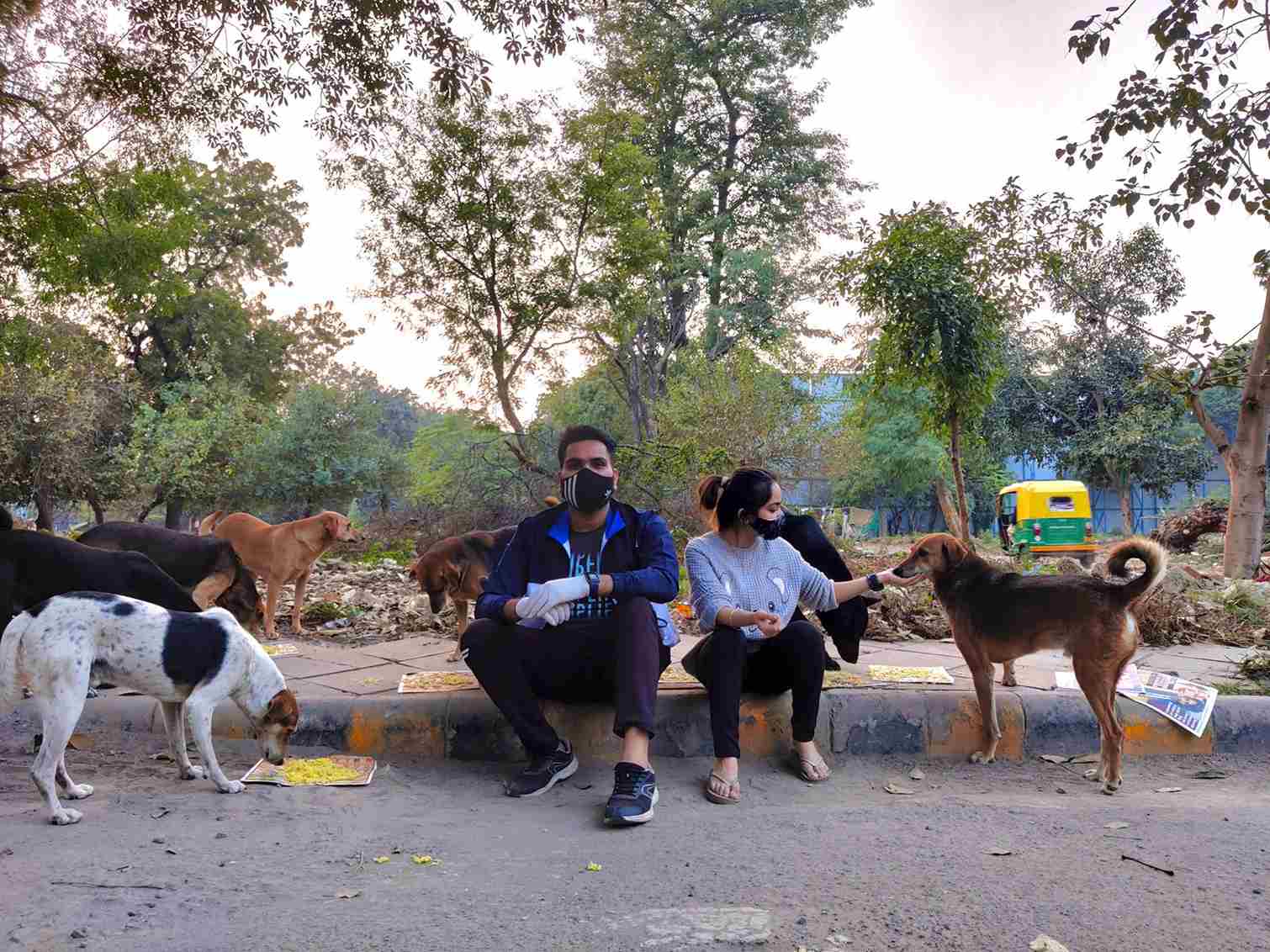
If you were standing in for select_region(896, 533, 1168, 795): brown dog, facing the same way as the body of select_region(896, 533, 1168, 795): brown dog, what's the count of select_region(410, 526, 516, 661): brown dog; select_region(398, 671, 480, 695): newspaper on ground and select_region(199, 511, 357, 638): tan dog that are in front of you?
3

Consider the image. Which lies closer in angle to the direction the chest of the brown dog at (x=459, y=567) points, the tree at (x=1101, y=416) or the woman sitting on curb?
the woman sitting on curb

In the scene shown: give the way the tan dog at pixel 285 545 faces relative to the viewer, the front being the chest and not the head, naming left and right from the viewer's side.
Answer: facing to the right of the viewer

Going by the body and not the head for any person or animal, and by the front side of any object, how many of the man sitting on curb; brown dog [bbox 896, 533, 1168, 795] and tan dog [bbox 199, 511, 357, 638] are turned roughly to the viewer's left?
1

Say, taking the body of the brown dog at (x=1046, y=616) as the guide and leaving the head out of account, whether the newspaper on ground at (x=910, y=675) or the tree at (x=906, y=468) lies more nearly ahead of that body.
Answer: the newspaper on ground

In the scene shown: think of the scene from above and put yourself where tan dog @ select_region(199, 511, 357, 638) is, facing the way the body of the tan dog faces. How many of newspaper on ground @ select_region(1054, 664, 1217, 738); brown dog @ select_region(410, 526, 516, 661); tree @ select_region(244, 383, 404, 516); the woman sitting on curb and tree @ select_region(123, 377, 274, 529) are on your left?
2

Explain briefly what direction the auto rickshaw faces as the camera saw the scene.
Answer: facing away from the viewer and to the left of the viewer

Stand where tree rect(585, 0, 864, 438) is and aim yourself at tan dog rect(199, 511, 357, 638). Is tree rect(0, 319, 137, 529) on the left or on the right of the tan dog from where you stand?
right

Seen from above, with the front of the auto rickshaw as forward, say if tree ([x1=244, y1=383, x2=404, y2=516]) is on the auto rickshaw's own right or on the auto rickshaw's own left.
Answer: on the auto rickshaw's own left

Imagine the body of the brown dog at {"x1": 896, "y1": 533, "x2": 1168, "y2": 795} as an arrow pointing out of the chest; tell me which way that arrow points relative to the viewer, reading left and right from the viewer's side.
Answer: facing to the left of the viewer
